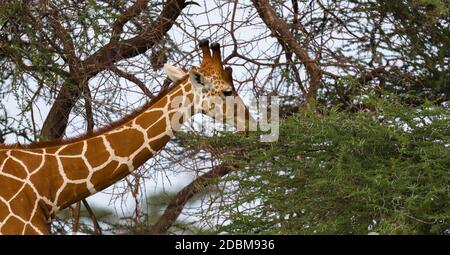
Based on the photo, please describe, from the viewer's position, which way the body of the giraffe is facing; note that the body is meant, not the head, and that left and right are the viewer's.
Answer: facing to the right of the viewer
